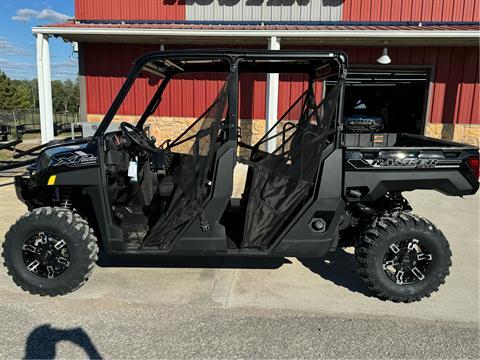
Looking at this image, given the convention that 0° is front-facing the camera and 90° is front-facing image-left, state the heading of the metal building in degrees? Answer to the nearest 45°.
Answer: approximately 0°

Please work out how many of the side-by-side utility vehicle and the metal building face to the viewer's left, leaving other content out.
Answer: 1

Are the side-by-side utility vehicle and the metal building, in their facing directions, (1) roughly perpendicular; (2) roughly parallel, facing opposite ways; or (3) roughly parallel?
roughly perpendicular

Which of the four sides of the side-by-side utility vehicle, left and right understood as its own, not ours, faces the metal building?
right

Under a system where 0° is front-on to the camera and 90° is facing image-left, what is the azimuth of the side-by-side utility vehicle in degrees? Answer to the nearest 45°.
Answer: approximately 90°

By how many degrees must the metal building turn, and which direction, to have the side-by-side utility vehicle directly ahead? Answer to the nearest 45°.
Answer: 0° — it already faces it
